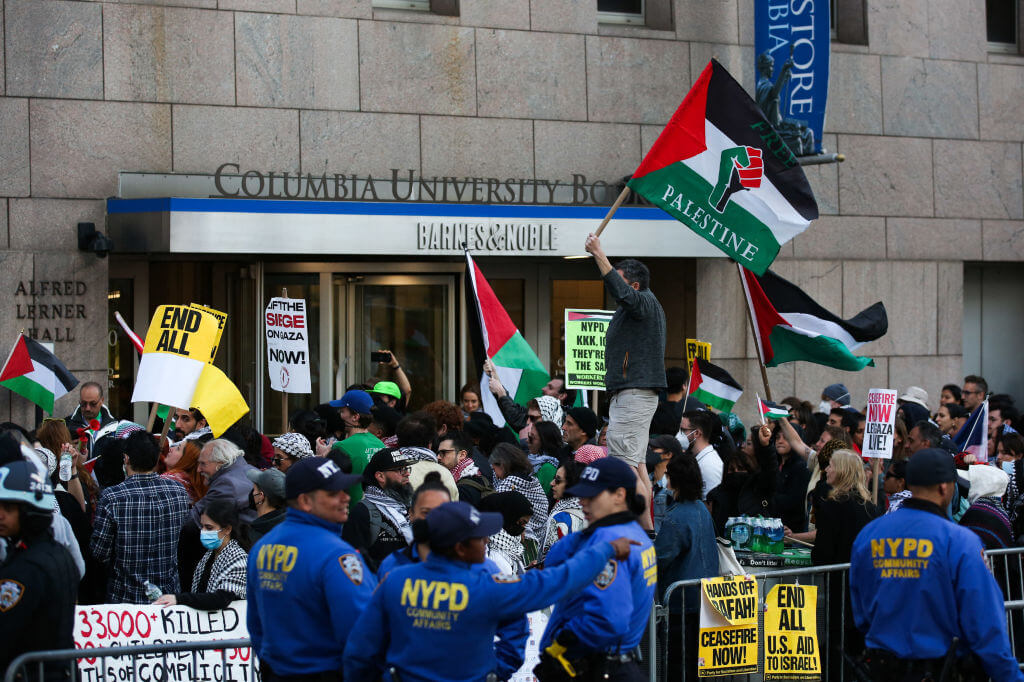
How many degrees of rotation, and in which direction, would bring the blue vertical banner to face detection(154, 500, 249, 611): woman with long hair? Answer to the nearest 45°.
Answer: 0° — it already faces them

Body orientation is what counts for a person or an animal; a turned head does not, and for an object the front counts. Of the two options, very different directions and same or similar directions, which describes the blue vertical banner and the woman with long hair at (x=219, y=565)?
same or similar directions

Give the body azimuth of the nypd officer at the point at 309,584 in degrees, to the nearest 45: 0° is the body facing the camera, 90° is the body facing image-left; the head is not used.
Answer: approximately 225°

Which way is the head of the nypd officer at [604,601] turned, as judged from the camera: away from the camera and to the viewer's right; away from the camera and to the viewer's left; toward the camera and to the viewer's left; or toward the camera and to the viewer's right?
toward the camera and to the viewer's left

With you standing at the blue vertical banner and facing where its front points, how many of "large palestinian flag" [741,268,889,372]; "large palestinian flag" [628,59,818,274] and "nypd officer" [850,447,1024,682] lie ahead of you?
3

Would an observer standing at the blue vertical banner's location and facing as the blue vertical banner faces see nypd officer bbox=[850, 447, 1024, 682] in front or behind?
in front

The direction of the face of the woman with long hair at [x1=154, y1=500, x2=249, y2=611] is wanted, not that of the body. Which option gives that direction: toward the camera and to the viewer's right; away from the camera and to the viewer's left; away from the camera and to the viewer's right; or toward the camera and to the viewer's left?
toward the camera and to the viewer's left
